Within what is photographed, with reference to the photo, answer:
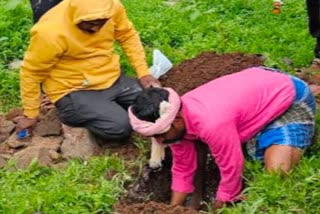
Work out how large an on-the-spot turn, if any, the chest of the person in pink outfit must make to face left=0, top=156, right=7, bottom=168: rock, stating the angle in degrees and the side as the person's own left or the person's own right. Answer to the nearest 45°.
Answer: approximately 45° to the person's own right

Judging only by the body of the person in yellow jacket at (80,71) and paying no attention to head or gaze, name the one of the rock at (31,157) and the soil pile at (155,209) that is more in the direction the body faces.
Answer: the soil pile

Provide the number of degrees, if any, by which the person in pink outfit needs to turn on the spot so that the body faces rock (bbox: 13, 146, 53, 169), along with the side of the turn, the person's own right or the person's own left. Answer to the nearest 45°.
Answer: approximately 45° to the person's own right

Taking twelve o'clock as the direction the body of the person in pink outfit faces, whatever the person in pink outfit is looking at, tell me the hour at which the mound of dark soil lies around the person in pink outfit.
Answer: The mound of dark soil is roughly at 4 o'clock from the person in pink outfit.

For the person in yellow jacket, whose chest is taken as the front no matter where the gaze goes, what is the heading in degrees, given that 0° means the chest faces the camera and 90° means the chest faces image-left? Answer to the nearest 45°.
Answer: approximately 315°
